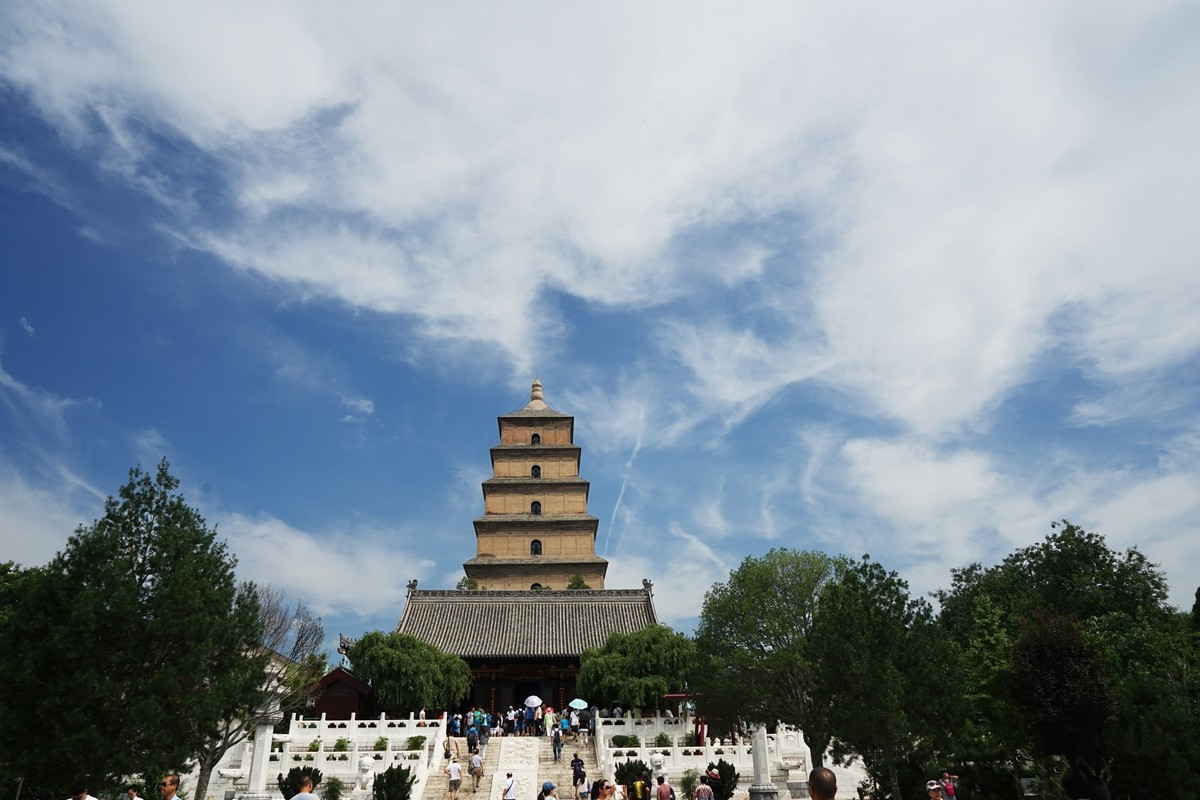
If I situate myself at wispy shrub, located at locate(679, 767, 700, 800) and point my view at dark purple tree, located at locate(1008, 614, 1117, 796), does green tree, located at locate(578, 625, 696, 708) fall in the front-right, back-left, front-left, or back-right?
back-left

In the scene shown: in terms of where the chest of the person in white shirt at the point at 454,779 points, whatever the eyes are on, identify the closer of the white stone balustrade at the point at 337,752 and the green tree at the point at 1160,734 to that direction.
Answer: the white stone balustrade
